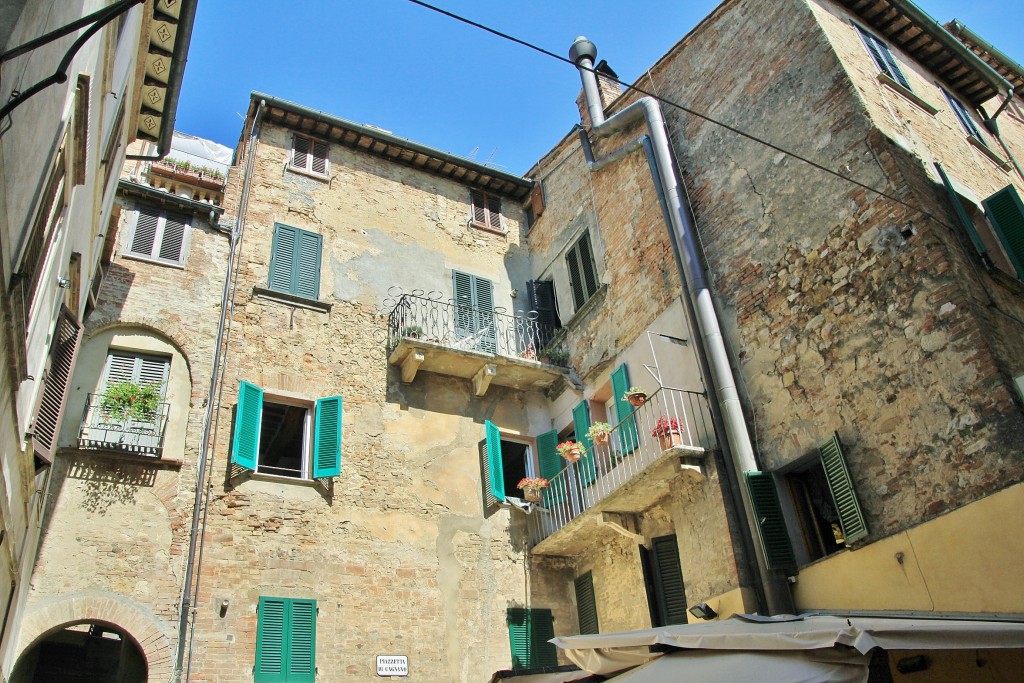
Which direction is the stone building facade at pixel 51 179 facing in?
to the viewer's right

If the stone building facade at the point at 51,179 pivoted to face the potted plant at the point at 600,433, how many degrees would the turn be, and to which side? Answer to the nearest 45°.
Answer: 0° — it already faces it

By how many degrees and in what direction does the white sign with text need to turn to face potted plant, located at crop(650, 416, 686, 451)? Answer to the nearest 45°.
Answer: approximately 45° to its left

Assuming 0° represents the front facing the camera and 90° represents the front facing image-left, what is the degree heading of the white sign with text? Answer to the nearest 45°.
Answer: approximately 0°

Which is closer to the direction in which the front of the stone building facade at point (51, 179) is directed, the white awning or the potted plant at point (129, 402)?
the white awning

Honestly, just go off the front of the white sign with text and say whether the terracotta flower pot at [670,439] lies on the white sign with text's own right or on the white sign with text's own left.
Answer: on the white sign with text's own left
